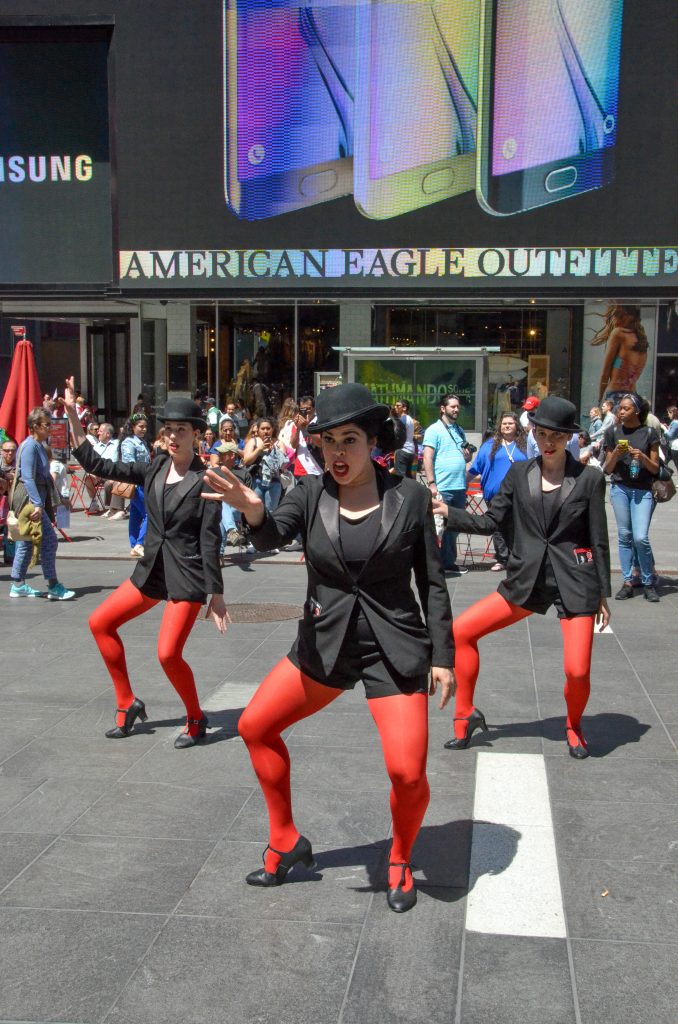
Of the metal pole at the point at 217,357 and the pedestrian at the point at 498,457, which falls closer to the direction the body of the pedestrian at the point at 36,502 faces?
the pedestrian

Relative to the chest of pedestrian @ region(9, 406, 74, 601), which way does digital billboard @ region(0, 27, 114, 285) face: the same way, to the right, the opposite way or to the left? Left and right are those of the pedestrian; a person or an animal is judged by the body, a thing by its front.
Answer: to the right

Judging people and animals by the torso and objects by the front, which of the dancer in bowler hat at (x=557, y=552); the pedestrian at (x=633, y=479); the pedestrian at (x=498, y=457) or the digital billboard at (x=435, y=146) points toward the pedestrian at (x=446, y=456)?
the digital billboard

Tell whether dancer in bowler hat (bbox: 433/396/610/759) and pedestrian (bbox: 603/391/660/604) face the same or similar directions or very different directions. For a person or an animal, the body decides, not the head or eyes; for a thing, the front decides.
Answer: same or similar directions

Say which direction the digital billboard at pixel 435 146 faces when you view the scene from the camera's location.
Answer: facing the viewer

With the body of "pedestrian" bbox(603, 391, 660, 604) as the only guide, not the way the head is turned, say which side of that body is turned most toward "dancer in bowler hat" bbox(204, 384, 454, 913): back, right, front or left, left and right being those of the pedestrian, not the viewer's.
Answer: front

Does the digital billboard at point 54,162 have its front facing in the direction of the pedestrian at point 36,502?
yes

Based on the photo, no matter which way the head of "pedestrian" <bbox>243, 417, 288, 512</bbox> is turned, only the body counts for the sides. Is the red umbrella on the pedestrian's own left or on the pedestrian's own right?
on the pedestrian's own right

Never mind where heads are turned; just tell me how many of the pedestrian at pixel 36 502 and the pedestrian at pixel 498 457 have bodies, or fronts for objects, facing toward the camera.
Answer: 1

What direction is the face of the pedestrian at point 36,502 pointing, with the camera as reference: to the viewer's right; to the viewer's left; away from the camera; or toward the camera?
to the viewer's right

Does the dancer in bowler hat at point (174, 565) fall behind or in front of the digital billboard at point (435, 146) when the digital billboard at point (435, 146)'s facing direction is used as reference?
in front

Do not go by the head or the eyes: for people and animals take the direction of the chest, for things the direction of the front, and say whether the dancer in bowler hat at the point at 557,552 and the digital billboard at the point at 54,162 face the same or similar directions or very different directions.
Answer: same or similar directions

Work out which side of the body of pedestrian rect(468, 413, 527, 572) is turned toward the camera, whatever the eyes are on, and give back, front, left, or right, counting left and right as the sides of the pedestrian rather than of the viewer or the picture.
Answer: front

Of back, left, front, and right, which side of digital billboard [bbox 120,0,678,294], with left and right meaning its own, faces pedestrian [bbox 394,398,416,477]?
front

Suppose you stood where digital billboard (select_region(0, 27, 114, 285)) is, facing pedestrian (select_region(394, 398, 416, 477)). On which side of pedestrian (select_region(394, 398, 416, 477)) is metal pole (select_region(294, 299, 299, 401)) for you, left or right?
left
